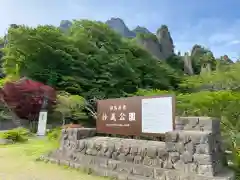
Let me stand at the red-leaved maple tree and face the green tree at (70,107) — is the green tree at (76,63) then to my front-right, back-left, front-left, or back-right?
front-left

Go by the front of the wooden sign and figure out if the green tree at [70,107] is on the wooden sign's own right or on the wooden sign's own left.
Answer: on the wooden sign's own right

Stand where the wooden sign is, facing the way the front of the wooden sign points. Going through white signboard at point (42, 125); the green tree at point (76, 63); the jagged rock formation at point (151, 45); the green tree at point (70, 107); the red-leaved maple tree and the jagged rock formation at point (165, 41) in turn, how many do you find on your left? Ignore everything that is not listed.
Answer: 0

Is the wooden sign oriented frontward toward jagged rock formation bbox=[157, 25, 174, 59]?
no

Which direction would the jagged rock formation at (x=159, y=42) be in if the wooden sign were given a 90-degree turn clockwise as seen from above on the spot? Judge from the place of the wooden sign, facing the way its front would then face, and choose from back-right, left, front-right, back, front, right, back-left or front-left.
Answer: front-right

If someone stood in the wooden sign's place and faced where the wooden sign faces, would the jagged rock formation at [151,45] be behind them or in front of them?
behind

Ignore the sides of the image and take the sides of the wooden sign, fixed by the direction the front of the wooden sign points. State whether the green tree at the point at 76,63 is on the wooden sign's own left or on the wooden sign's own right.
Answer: on the wooden sign's own right

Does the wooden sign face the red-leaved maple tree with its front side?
no

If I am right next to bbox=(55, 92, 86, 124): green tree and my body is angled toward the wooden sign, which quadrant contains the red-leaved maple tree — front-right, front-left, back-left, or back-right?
back-right

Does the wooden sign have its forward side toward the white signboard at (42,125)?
no

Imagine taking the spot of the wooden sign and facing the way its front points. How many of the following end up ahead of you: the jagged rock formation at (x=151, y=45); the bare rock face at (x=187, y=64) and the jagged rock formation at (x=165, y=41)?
0

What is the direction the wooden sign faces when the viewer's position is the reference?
facing the viewer and to the left of the viewer

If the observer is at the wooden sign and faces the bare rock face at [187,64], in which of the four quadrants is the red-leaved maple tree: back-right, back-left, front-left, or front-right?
front-left
